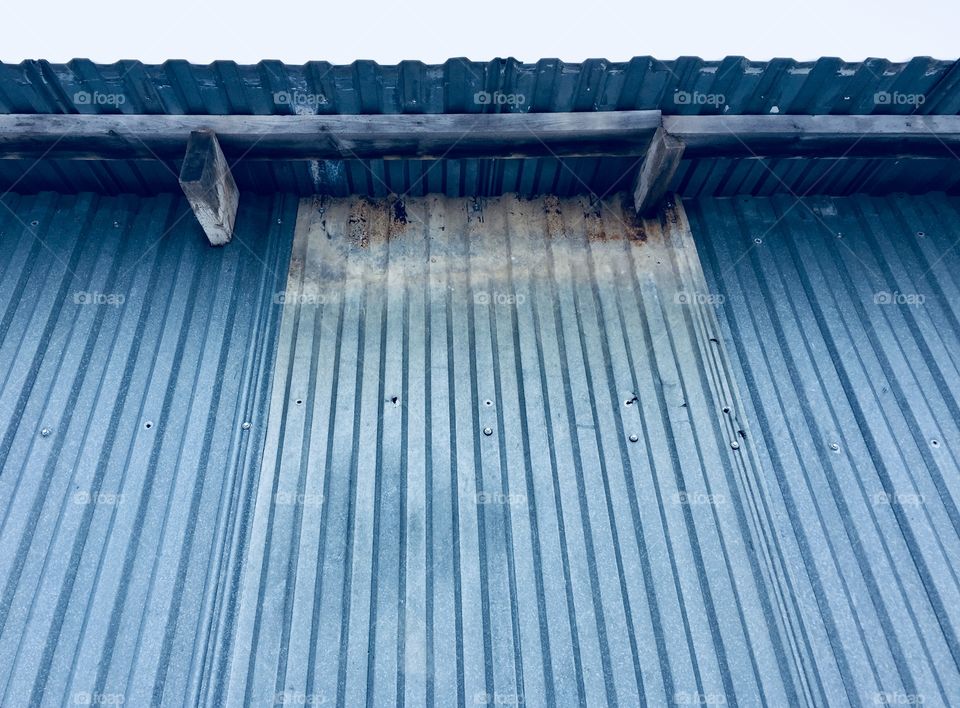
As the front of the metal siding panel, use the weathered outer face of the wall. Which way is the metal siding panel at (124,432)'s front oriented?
toward the camera

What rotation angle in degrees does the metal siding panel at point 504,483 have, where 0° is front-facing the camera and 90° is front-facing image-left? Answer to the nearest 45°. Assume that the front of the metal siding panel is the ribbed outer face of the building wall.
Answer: approximately 0°

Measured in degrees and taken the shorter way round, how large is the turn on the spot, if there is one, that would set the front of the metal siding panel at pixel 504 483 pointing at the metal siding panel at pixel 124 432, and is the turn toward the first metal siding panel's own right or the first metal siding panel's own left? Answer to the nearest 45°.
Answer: approximately 90° to the first metal siding panel's own right

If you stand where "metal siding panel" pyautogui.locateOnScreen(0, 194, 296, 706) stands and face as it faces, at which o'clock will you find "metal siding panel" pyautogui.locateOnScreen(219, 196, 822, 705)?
"metal siding panel" pyautogui.locateOnScreen(219, 196, 822, 705) is roughly at 10 o'clock from "metal siding panel" pyautogui.locateOnScreen(0, 194, 296, 706).

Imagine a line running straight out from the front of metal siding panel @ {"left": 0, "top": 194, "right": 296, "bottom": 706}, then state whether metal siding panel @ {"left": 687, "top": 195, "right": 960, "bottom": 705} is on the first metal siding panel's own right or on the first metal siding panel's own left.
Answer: on the first metal siding panel's own left

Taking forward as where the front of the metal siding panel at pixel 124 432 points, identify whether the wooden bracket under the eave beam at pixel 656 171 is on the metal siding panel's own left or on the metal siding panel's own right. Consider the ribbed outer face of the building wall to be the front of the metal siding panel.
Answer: on the metal siding panel's own left

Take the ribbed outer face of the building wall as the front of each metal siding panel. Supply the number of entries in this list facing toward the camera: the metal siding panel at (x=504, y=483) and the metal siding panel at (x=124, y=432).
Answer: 2

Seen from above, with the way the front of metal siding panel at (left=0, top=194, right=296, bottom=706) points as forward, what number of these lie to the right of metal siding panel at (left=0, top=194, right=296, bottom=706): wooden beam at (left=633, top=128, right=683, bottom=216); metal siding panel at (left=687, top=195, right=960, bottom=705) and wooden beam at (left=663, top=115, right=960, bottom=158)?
0

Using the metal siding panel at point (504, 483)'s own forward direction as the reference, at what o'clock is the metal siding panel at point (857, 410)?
the metal siding panel at point (857, 410) is roughly at 9 o'clock from the metal siding panel at point (504, 483).

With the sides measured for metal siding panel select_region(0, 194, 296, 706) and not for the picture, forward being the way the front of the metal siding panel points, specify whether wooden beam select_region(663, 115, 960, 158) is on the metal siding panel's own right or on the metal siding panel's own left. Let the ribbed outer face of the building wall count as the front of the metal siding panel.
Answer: on the metal siding panel's own left
